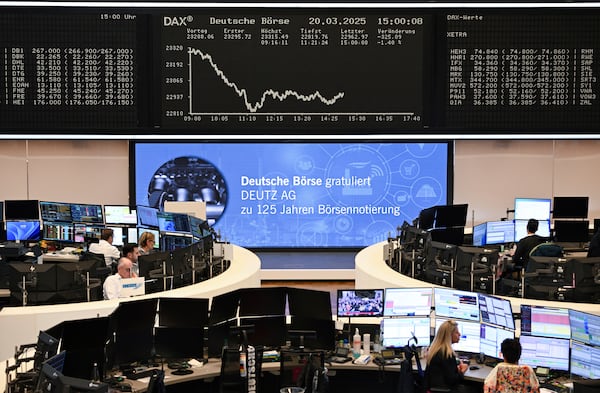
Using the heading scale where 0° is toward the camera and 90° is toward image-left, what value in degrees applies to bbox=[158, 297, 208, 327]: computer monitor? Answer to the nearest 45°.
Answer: approximately 0°

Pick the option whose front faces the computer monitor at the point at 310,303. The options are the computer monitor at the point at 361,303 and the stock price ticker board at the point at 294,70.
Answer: the stock price ticker board

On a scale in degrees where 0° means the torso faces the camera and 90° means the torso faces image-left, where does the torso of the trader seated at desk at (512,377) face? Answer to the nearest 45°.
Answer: approximately 180°

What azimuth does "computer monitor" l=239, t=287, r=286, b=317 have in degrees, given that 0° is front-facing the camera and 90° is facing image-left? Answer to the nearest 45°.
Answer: approximately 0°

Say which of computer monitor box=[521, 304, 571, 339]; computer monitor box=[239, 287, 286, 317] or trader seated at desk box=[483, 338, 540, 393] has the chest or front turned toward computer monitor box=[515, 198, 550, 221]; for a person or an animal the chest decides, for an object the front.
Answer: the trader seated at desk

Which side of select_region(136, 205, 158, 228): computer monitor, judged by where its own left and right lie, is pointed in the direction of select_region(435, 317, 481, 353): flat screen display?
left

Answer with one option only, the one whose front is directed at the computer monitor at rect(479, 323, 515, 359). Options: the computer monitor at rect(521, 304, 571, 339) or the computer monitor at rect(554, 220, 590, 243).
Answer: the computer monitor at rect(554, 220, 590, 243)
